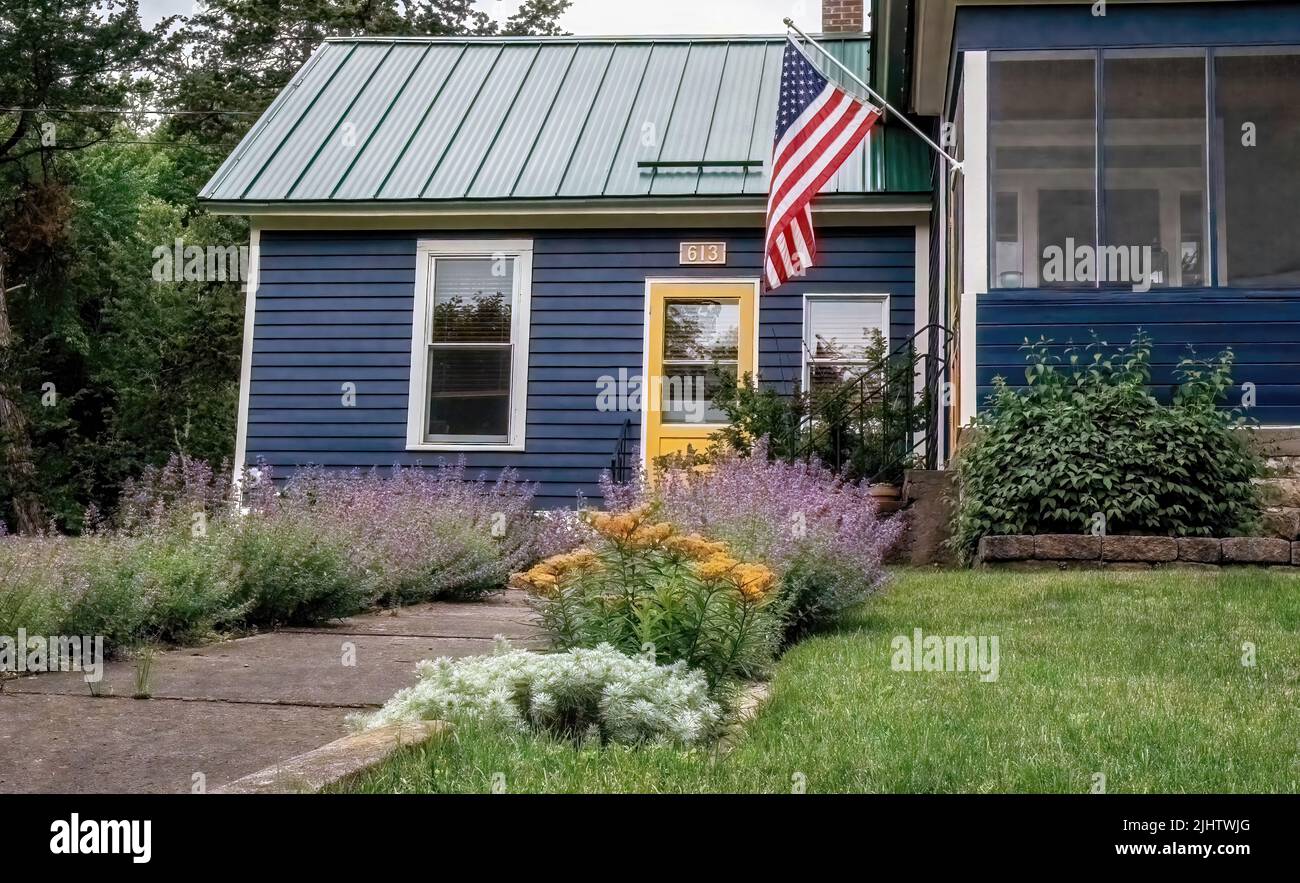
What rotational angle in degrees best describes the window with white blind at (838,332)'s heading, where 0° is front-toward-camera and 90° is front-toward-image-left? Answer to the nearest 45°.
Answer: approximately 0°

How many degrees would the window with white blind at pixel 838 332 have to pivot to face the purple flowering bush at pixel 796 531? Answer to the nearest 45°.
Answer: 0° — it already faces it

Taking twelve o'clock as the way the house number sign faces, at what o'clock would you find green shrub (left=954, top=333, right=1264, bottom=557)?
The green shrub is roughly at 11 o'clock from the house number sign.

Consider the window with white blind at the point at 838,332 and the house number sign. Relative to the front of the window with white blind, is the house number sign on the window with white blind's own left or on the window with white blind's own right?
on the window with white blind's own right

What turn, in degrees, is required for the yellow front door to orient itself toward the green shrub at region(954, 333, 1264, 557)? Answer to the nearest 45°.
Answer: approximately 45° to its left

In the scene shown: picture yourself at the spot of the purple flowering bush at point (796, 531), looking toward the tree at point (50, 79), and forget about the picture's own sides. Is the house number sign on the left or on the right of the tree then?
right
